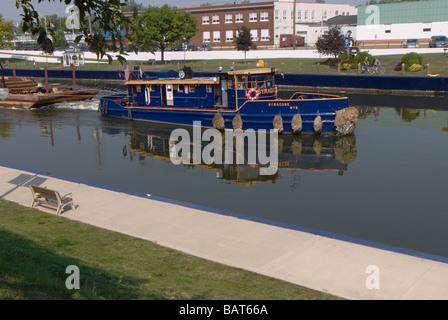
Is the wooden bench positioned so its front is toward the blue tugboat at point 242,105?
yes

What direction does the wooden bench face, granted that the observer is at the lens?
facing away from the viewer and to the right of the viewer
